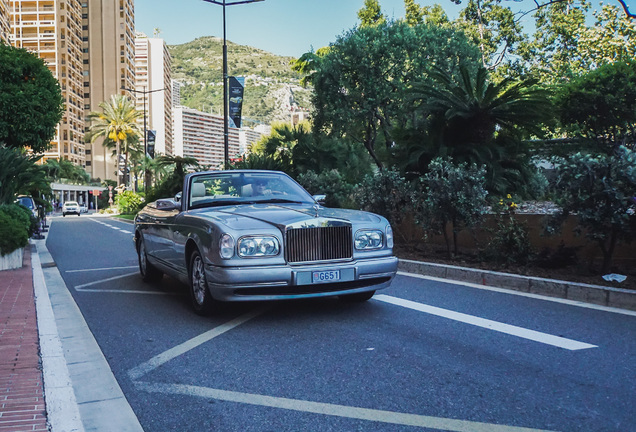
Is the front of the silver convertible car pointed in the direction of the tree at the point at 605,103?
no

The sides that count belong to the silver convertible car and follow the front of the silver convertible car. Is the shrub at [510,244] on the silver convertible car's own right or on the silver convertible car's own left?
on the silver convertible car's own left

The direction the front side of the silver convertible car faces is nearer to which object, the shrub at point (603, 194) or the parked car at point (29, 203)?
the shrub

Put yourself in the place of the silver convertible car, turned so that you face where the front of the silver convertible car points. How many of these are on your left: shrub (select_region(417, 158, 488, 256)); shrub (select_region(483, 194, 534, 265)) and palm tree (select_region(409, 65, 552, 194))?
3

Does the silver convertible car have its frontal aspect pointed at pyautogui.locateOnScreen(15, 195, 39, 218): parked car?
no

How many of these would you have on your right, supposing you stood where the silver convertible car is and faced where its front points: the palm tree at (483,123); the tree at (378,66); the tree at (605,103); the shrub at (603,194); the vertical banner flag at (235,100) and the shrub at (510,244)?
0

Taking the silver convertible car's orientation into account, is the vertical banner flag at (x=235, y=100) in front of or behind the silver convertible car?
behind

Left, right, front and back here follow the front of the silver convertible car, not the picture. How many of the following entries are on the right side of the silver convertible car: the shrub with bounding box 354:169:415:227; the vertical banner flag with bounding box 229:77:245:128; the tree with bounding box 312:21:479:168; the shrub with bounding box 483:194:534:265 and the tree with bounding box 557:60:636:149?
0

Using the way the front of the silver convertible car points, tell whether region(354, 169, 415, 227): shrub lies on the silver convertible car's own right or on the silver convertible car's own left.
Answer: on the silver convertible car's own left

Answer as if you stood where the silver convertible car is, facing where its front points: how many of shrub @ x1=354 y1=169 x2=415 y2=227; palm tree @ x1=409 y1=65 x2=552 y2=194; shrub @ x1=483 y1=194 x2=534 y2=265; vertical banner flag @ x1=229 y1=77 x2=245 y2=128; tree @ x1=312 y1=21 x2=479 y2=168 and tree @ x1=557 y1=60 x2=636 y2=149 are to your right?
0

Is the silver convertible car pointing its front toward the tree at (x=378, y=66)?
no

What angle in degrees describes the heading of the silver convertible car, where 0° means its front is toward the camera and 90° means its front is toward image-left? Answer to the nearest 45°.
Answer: approximately 315°

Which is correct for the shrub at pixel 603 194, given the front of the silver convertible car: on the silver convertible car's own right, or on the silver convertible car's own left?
on the silver convertible car's own left

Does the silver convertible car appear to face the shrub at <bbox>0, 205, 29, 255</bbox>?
no
